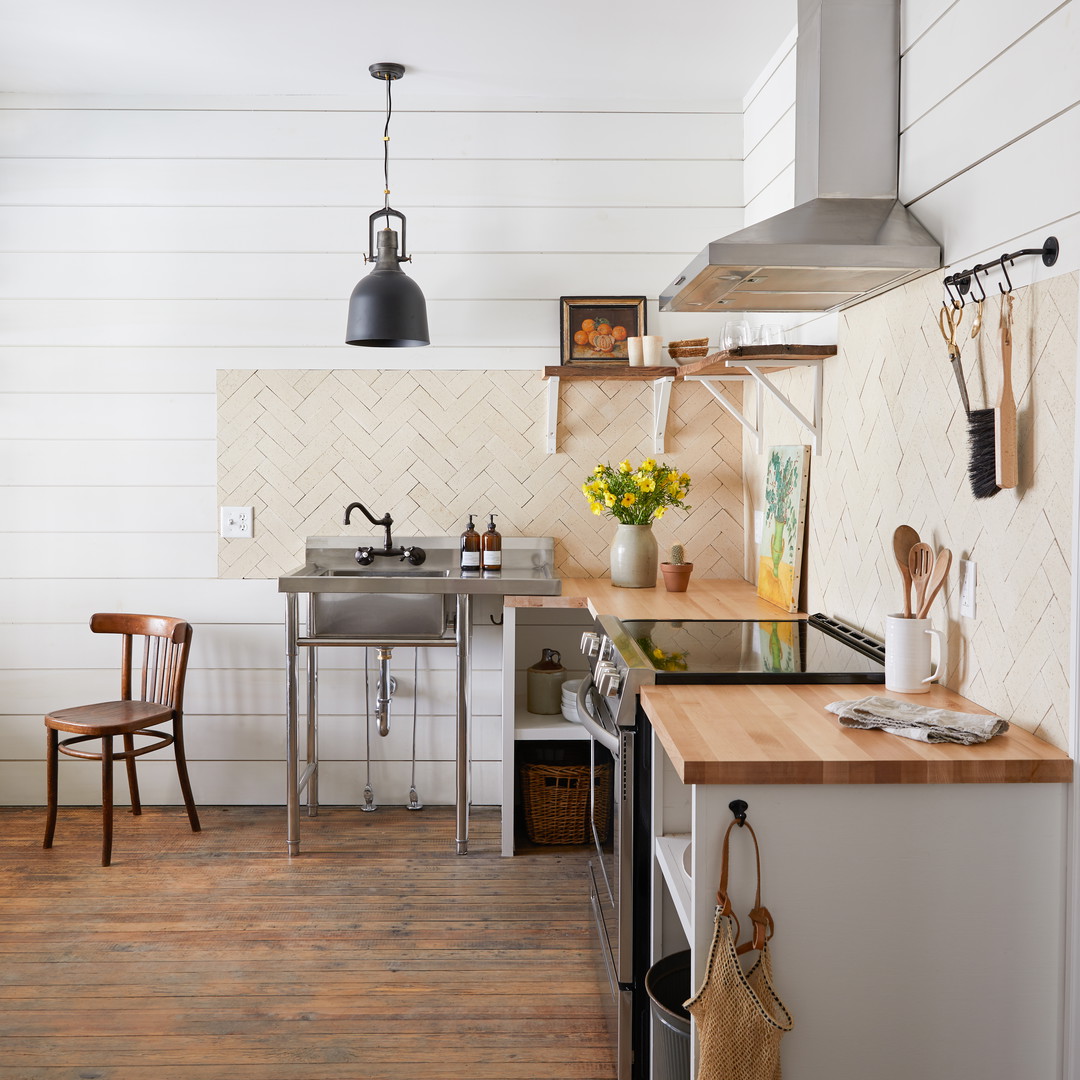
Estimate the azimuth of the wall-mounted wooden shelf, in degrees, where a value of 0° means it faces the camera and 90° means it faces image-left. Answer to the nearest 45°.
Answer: approximately 45°

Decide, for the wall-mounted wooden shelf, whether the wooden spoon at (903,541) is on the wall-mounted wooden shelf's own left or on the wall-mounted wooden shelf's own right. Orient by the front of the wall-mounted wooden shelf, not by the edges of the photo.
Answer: on the wall-mounted wooden shelf's own left

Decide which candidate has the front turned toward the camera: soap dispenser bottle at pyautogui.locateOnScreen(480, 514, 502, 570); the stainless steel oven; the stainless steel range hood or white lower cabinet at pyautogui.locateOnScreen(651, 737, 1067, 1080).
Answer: the soap dispenser bottle

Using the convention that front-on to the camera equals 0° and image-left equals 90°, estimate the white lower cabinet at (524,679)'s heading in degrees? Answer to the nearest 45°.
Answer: approximately 0°

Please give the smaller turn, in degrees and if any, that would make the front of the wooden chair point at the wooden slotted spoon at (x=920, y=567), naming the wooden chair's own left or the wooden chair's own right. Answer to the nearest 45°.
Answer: approximately 90° to the wooden chair's own left

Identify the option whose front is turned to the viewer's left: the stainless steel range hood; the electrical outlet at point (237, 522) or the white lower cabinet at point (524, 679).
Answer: the stainless steel range hood

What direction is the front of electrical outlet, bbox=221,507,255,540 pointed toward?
toward the camera

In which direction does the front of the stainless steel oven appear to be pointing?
to the viewer's left

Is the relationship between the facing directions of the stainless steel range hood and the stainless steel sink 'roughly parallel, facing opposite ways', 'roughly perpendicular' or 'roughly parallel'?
roughly perpendicular

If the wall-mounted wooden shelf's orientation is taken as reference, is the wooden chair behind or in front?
in front

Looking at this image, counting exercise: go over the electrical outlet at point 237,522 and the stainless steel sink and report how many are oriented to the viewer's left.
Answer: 0

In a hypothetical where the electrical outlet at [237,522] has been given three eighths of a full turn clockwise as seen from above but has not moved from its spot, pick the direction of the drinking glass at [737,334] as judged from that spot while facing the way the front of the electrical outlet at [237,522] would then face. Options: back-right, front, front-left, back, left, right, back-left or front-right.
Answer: back

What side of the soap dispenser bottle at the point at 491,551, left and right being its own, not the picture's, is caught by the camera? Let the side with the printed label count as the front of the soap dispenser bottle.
front

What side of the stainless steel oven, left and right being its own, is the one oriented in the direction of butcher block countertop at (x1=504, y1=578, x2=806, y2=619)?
right

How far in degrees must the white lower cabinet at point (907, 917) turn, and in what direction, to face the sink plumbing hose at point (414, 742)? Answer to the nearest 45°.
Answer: approximately 45° to its right

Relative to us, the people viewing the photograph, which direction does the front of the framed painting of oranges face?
facing the viewer
